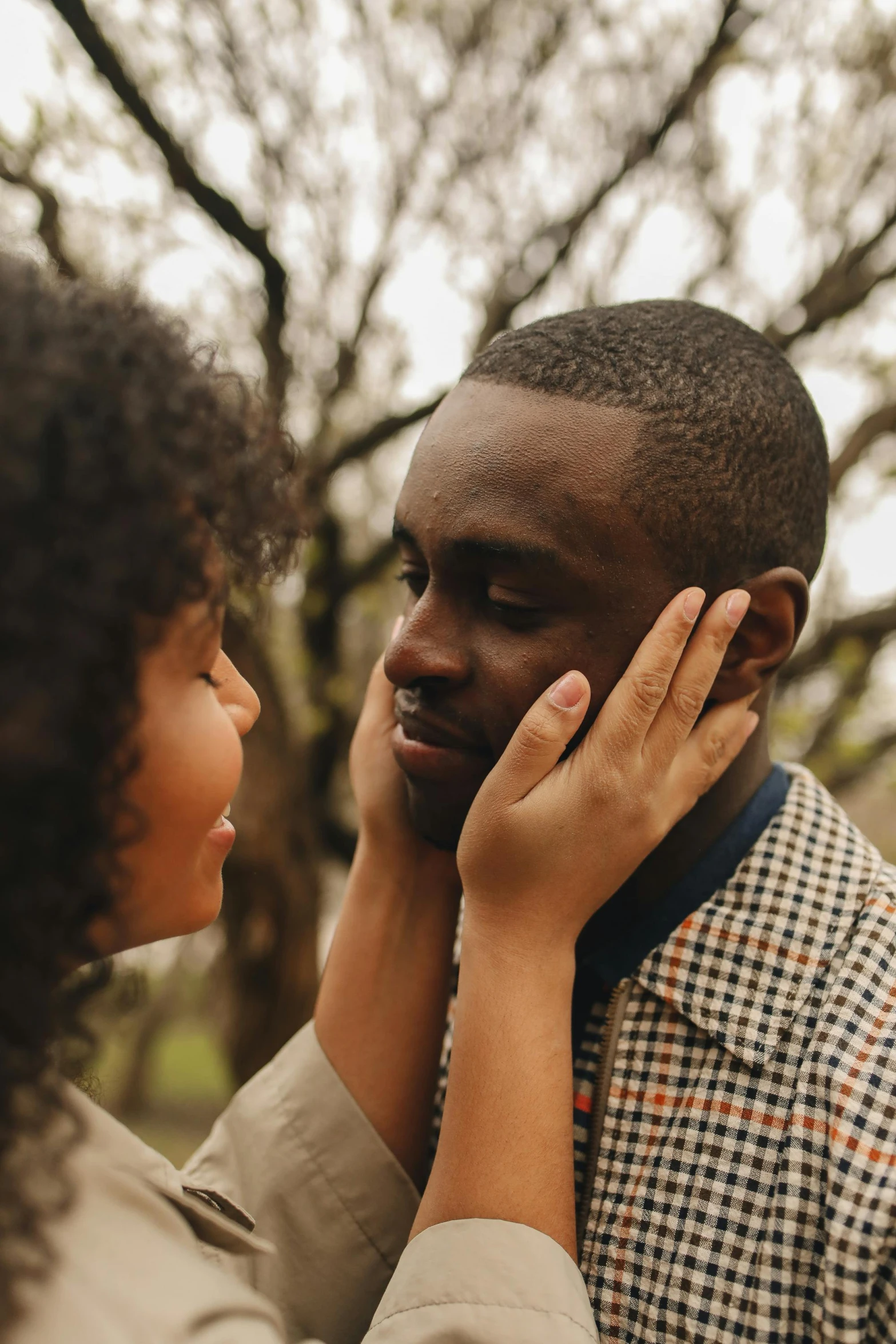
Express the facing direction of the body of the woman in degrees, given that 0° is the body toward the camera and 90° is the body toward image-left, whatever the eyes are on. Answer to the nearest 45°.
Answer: approximately 270°

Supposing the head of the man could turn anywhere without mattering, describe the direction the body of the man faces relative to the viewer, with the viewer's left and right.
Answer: facing the viewer and to the left of the viewer

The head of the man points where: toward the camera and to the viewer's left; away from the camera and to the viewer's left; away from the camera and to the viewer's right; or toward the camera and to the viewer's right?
toward the camera and to the viewer's left

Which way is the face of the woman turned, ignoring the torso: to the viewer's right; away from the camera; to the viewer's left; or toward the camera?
to the viewer's right

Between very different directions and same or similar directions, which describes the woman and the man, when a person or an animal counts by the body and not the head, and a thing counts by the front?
very different directions
